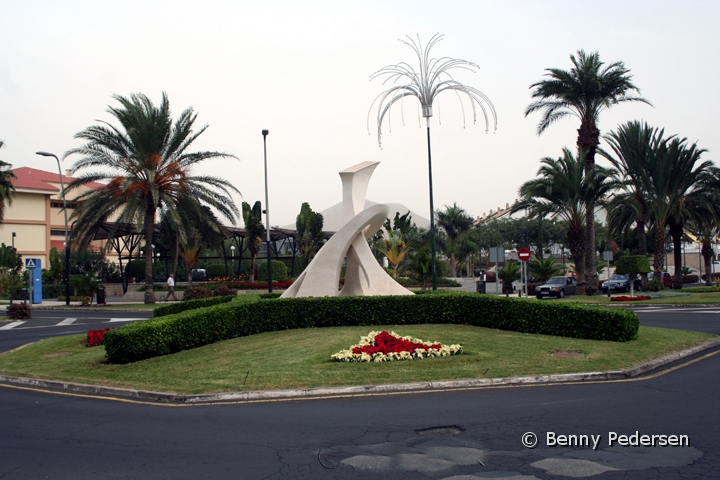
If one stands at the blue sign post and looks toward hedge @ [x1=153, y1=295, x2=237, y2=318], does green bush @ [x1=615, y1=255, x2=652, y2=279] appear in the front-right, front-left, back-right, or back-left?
front-left

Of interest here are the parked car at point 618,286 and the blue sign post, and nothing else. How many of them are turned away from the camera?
0

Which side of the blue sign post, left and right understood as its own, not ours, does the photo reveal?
front

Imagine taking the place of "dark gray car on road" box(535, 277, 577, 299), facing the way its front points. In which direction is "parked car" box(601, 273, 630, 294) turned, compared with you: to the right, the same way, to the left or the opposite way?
the same way

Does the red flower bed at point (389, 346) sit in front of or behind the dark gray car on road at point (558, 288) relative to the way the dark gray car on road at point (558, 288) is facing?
in front

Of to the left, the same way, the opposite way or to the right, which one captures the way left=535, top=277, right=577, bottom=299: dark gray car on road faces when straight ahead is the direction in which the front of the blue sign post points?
to the right

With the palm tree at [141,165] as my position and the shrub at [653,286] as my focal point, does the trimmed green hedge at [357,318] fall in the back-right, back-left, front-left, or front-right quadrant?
front-right

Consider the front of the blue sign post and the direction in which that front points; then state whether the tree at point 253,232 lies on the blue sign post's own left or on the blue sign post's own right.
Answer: on the blue sign post's own left

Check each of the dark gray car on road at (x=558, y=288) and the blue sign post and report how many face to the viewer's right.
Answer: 0

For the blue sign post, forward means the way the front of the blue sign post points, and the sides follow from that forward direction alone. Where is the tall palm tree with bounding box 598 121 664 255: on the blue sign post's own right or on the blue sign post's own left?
on the blue sign post's own left

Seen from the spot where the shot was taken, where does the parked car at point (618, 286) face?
facing the viewer and to the left of the viewer

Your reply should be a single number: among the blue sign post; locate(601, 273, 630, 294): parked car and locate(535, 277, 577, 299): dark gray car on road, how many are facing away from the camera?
0

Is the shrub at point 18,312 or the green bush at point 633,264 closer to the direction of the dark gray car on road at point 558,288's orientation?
the shrub

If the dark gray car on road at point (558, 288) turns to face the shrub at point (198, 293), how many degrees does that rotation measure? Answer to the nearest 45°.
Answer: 0° — it already faces it
